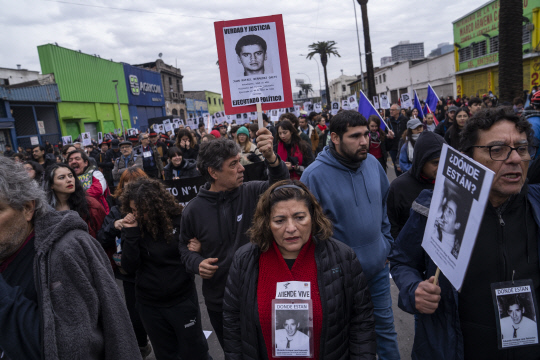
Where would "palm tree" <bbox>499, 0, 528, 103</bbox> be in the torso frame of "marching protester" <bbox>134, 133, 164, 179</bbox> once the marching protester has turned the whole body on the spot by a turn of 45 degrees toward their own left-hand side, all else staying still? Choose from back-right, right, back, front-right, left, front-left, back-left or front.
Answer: front-left

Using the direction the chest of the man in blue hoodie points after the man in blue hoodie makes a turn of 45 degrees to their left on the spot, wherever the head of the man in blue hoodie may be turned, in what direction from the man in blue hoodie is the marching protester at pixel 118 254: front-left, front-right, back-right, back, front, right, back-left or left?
back

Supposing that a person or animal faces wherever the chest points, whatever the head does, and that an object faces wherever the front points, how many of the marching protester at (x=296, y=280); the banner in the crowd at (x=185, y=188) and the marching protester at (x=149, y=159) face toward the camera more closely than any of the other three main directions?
3

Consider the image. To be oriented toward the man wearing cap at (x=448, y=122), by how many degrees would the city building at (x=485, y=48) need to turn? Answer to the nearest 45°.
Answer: approximately 45° to its left

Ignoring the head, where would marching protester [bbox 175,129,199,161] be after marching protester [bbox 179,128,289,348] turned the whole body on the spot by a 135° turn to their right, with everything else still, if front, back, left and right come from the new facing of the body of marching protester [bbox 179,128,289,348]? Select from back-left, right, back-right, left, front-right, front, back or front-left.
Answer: right

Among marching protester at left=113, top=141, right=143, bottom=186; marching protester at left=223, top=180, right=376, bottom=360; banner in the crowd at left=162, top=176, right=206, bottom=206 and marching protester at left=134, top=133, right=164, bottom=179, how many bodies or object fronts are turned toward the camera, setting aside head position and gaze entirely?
4

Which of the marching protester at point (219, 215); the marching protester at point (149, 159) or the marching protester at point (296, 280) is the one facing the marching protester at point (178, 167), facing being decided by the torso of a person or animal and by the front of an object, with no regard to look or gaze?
the marching protester at point (149, 159)

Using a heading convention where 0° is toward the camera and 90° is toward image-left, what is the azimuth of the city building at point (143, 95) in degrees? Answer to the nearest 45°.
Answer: approximately 315°

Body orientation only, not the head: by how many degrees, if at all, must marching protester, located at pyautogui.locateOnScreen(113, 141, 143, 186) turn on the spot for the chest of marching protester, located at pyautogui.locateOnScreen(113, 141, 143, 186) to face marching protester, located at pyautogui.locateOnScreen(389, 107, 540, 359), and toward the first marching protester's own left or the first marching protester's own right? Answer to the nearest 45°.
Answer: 0° — they already face them

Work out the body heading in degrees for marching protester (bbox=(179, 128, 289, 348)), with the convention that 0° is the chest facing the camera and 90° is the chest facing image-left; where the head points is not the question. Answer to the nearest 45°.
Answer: approximately 315°

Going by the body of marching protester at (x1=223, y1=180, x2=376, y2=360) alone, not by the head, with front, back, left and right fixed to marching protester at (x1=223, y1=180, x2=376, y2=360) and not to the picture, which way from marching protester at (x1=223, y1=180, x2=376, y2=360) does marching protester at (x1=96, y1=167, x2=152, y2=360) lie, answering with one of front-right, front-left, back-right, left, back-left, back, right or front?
back-right

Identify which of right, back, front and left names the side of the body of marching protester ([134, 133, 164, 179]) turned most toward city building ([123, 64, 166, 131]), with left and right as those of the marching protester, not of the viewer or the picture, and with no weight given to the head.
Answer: back

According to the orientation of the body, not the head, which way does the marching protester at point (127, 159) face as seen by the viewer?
toward the camera

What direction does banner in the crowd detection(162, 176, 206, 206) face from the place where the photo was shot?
facing the viewer

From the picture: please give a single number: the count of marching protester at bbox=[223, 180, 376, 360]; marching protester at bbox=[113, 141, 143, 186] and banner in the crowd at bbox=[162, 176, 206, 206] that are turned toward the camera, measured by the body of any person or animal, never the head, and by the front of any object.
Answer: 3

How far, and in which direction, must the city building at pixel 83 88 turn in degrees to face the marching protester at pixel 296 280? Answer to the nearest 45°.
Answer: approximately 45° to its right
